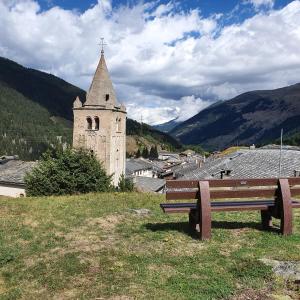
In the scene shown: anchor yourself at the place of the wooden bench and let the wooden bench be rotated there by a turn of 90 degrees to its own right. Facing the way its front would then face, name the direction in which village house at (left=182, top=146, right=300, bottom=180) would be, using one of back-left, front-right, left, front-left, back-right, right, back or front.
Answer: front-left

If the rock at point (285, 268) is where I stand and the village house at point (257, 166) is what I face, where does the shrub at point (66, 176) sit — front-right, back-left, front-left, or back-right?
front-left

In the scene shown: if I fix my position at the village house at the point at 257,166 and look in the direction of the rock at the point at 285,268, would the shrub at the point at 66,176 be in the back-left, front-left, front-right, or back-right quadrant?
front-right

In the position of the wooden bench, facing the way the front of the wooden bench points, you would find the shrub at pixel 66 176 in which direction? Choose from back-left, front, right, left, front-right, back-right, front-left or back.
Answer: front

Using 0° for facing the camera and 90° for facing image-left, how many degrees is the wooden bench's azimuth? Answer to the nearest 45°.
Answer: approximately 135°
